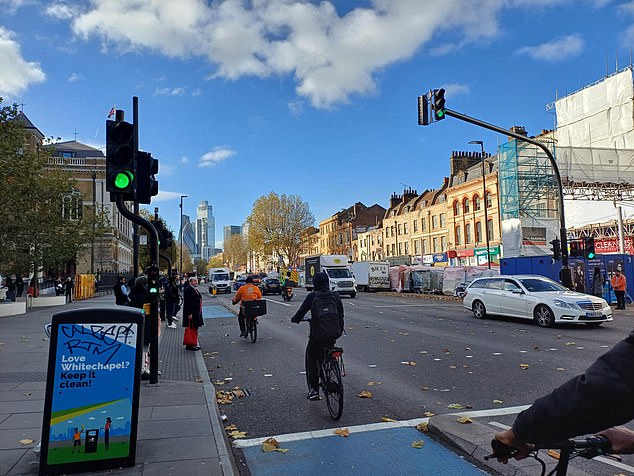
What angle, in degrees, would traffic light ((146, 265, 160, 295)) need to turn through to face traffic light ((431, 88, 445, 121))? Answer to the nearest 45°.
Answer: approximately 135° to its left

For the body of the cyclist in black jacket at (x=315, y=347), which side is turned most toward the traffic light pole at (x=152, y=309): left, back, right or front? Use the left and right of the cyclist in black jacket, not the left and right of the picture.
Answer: left

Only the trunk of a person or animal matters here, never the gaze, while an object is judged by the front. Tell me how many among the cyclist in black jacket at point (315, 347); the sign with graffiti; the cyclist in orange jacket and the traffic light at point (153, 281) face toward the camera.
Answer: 2

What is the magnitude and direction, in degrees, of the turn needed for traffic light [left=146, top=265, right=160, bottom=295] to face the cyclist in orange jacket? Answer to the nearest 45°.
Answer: approximately 180°

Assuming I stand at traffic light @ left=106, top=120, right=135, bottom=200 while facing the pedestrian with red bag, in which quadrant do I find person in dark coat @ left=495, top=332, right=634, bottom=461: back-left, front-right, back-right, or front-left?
back-right

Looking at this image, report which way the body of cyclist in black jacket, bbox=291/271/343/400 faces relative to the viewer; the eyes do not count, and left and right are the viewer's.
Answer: facing away from the viewer

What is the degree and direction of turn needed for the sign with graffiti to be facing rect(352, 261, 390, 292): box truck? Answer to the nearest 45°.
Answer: approximately 135° to its left

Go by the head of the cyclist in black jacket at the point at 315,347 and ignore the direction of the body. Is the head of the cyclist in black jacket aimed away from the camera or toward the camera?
away from the camera

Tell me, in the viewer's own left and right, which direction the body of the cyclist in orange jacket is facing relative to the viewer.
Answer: facing away from the viewer

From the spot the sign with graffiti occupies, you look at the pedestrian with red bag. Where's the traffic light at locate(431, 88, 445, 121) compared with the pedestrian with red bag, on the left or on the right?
right
